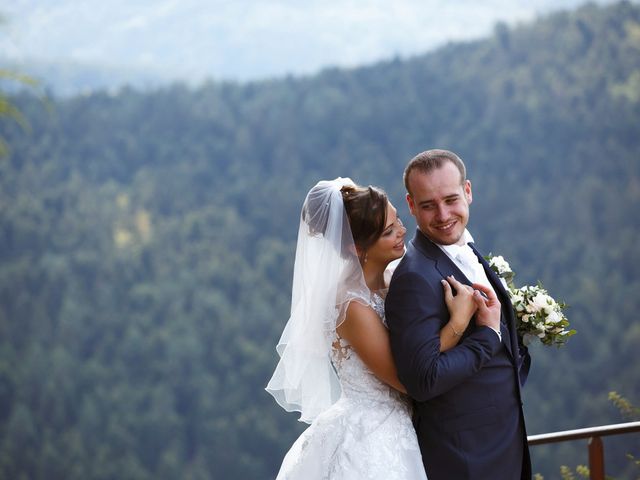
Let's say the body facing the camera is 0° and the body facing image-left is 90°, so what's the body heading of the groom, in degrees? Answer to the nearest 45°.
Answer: approximately 315°

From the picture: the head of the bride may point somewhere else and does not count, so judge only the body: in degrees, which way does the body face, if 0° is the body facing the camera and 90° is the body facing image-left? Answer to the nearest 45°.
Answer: approximately 270°
